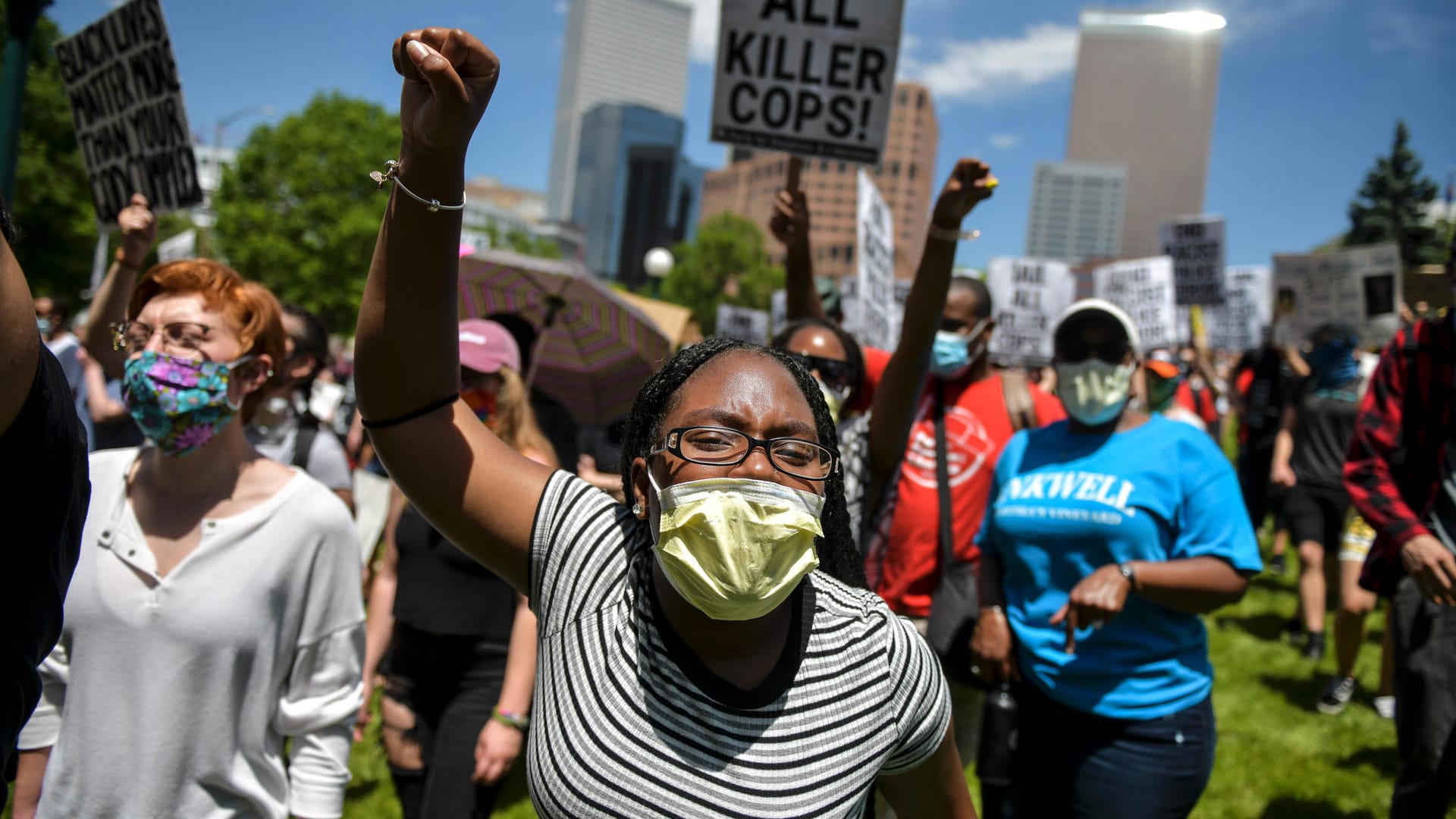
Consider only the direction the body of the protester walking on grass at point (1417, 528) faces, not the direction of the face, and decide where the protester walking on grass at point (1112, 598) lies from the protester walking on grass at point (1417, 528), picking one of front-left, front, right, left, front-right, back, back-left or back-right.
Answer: right

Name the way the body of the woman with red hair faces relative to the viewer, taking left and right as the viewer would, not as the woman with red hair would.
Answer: facing the viewer and to the left of the viewer

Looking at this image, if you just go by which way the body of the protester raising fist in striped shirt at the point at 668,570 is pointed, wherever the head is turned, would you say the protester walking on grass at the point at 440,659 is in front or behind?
behind

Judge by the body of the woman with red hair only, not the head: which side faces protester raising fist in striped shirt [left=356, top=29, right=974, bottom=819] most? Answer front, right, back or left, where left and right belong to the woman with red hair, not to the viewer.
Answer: left

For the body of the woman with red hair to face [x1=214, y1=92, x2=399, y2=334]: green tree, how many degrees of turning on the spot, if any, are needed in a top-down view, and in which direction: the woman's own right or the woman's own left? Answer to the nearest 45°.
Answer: approximately 135° to the woman's own right

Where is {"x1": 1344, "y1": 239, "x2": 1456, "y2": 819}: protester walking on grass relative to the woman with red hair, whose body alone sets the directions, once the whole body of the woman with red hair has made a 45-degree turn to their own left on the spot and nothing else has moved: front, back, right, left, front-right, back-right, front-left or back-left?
left

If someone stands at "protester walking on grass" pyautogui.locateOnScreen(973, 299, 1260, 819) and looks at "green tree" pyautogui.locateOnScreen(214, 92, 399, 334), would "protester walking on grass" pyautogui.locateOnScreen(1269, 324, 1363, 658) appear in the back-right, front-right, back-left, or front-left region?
front-right

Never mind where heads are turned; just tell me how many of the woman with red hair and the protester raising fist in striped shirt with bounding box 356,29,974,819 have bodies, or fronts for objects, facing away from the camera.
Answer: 0

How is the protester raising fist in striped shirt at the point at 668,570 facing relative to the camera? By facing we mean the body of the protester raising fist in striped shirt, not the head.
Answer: toward the camera
